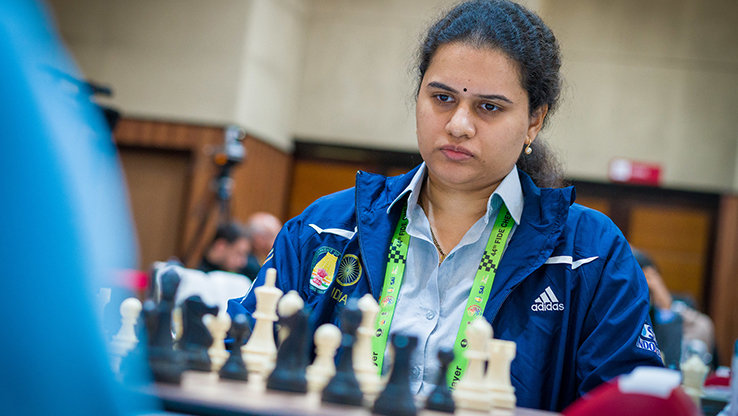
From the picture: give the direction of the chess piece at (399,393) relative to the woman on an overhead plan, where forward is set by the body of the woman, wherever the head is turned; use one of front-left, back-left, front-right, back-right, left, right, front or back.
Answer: front-left

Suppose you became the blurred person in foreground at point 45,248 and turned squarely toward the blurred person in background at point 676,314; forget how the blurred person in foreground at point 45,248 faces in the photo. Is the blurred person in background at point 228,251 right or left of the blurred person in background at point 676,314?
left

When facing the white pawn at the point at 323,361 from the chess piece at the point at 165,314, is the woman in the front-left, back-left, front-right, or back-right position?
front-left

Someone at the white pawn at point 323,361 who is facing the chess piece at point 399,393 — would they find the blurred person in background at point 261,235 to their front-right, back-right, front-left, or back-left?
back-left

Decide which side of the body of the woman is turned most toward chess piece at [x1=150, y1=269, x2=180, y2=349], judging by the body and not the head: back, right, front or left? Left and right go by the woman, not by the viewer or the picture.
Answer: front

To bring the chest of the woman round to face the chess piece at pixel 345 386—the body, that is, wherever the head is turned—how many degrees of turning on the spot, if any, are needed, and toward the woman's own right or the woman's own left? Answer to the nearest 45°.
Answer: approximately 45° to the woman's own left

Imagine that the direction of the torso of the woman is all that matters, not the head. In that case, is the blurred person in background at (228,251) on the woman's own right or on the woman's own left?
on the woman's own right

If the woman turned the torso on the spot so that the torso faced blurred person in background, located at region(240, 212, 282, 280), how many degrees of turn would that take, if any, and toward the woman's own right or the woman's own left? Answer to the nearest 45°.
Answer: approximately 135° to the woman's own right

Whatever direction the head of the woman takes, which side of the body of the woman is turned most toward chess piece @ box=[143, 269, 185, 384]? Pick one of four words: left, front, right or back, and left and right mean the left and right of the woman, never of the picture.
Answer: front

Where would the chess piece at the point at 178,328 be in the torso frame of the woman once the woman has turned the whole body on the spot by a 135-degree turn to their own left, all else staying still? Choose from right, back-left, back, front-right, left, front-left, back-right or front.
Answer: back

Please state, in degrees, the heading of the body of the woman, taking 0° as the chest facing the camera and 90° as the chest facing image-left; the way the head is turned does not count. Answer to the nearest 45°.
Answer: approximately 45°

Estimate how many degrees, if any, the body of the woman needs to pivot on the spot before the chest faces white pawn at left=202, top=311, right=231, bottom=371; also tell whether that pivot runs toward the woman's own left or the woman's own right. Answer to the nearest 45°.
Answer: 0° — they already face it
